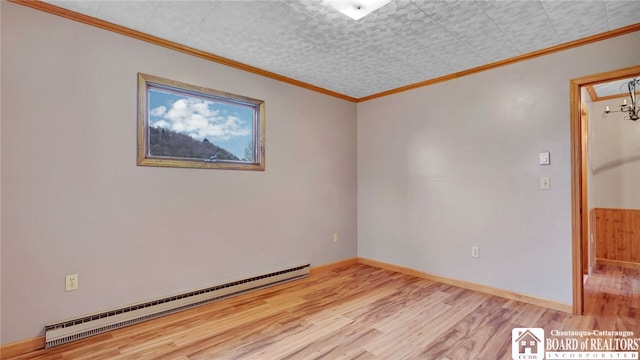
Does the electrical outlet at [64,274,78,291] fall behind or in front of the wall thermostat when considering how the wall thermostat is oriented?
in front

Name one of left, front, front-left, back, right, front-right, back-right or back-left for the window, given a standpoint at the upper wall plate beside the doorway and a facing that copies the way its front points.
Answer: front-right

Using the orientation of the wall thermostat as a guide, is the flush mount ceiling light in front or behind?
in front

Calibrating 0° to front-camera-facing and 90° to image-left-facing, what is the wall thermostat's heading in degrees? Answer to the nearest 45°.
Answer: approximately 0°

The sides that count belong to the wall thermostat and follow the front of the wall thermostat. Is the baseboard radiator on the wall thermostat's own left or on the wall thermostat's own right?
on the wall thermostat's own right
